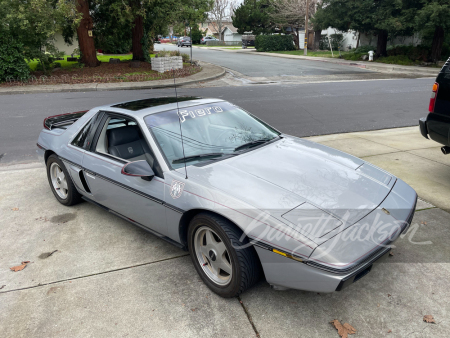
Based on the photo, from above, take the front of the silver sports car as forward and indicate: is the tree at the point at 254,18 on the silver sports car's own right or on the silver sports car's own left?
on the silver sports car's own left

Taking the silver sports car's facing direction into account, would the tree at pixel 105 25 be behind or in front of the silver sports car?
behind

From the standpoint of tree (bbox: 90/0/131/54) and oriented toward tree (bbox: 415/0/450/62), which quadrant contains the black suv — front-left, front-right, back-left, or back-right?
front-right

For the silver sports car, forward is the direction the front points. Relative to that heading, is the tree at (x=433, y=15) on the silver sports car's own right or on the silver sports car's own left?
on the silver sports car's own left

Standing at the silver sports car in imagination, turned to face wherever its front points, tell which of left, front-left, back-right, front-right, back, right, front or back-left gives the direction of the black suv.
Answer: left

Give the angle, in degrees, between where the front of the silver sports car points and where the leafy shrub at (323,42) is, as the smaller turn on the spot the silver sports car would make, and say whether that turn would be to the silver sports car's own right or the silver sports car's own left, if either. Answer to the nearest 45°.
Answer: approximately 135° to the silver sports car's own left

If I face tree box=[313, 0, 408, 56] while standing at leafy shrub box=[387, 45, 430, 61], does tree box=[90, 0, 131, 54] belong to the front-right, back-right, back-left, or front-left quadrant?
front-left

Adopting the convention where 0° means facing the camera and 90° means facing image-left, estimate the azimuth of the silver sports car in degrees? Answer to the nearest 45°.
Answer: approximately 315°

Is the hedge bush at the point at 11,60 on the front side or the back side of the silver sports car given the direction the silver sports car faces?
on the back side

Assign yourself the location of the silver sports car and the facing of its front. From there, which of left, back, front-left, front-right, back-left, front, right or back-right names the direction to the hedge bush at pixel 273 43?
back-left

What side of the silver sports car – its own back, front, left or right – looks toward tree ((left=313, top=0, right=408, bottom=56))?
left

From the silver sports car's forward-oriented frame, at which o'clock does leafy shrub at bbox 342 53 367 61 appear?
The leafy shrub is roughly at 8 o'clock from the silver sports car.
